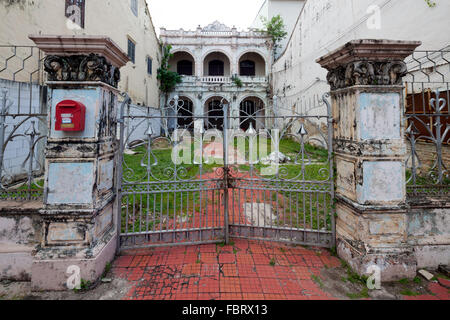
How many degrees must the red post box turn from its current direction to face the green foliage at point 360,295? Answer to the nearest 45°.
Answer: approximately 45° to its left

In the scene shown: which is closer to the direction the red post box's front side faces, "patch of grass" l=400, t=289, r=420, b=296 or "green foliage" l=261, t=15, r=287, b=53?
the patch of grass

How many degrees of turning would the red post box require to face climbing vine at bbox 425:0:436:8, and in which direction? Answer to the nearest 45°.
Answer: approximately 90° to its left

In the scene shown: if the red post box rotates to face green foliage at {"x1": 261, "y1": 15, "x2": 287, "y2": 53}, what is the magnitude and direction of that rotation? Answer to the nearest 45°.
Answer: approximately 135° to its left

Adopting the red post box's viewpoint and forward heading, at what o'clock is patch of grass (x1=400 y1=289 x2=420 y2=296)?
The patch of grass is roughly at 10 o'clock from the red post box.

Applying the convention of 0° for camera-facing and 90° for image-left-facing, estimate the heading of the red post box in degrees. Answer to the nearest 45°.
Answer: approximately 0°

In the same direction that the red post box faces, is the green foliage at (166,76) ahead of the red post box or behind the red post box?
behind
